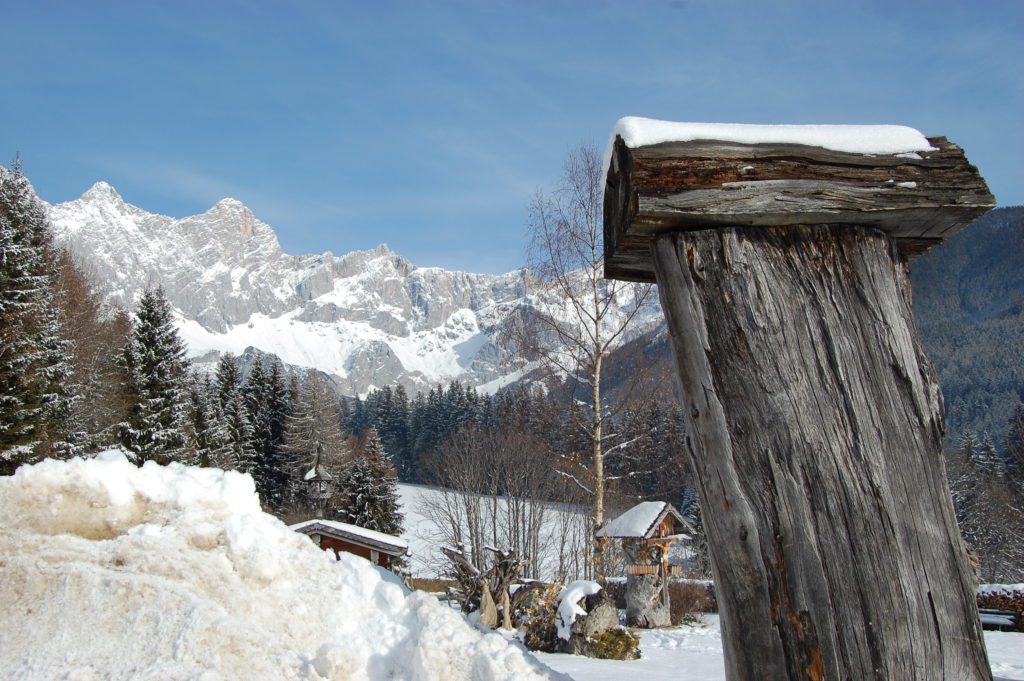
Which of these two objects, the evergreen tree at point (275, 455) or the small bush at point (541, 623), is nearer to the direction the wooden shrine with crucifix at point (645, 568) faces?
the small bush

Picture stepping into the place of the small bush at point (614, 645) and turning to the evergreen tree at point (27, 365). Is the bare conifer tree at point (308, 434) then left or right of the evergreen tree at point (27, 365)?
right

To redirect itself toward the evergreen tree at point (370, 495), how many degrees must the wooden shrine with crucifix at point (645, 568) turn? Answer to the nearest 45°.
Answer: approximately 180°

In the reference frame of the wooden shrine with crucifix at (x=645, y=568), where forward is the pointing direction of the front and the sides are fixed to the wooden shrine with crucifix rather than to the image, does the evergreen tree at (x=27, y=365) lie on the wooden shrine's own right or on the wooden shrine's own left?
on the wooden shrine's own right

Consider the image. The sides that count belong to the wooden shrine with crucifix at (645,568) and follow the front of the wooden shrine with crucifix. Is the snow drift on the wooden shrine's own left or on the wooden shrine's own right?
on the wooden shrine's own right

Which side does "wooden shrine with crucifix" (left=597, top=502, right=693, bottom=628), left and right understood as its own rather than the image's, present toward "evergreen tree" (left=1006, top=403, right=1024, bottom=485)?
left

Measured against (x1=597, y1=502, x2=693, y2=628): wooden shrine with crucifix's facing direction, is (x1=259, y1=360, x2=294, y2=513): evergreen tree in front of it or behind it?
behind

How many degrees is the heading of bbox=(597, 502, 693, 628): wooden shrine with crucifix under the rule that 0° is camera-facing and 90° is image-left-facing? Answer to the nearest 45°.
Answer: approximately 315°

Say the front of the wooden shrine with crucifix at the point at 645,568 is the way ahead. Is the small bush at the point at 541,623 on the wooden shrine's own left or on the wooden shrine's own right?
on the wooden shrine's own right
